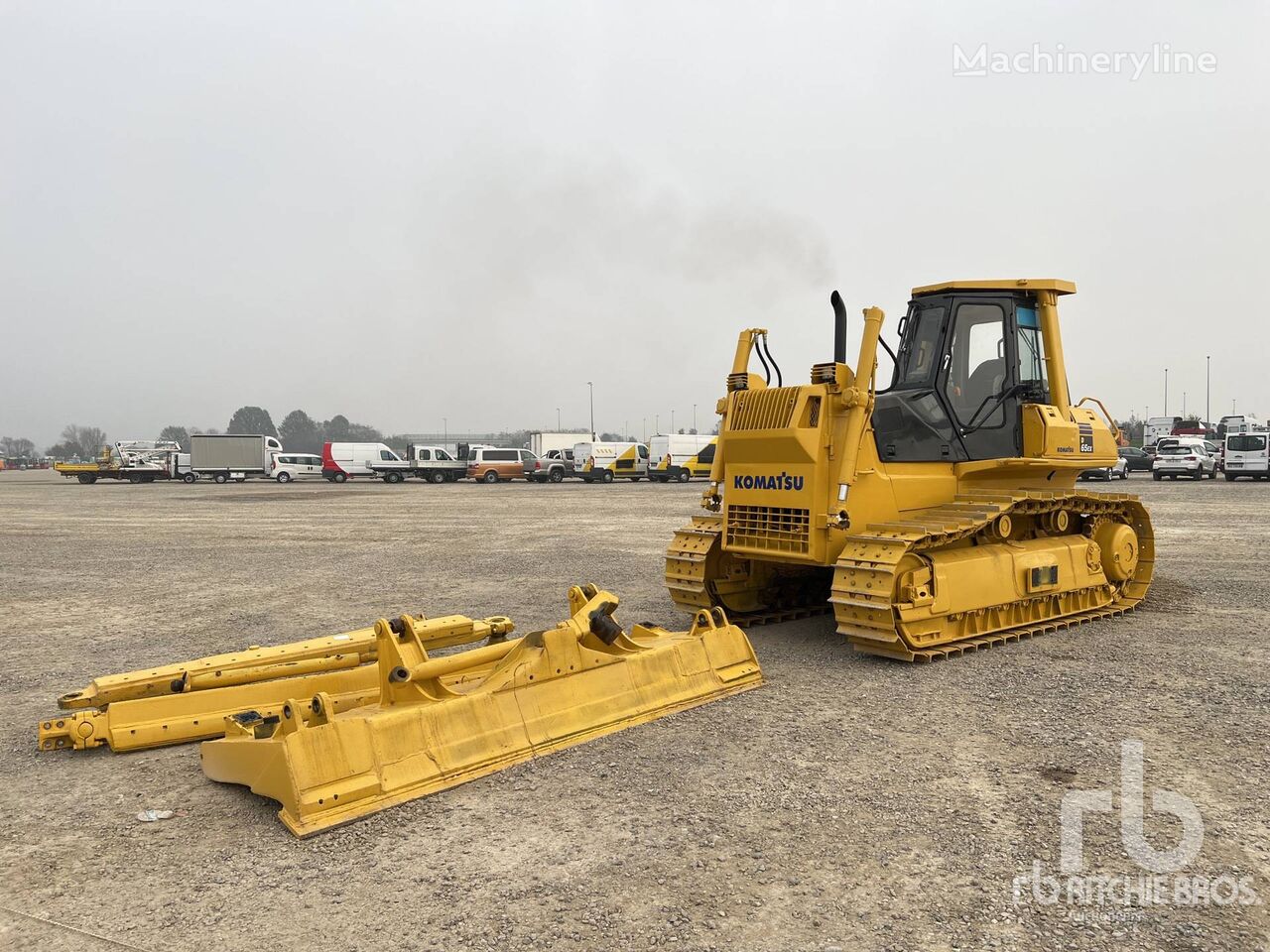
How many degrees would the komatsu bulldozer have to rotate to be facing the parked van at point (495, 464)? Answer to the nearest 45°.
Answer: approximately 90° to its right

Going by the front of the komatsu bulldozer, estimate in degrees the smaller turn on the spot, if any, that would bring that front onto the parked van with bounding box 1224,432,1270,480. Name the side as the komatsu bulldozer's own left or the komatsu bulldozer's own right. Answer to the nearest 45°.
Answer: approximately 135° to the komatsu bulldozer's own right

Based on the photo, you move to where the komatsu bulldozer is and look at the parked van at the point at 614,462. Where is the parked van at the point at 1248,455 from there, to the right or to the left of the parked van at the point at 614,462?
right

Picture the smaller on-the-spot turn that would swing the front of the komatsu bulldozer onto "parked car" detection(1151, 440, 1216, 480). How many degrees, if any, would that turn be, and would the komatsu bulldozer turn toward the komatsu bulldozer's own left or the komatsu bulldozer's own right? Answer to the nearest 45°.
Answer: approximately 135° to the komatsu bulldozer's own right

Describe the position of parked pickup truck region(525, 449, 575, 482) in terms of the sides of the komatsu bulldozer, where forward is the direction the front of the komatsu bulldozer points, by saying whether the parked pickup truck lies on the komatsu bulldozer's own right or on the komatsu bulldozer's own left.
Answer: on the komatsu bulldozer's own right

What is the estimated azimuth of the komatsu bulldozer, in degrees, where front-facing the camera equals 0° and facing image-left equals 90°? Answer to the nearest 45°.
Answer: approximately 45°
